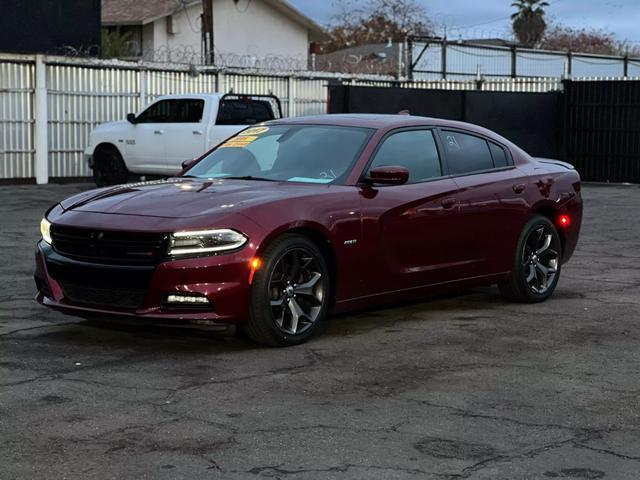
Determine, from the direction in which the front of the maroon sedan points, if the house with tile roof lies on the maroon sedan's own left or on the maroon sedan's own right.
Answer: on the maroon sedan's own right

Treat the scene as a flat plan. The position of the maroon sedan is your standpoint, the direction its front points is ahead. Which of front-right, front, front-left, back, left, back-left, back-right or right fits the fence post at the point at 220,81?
back-right

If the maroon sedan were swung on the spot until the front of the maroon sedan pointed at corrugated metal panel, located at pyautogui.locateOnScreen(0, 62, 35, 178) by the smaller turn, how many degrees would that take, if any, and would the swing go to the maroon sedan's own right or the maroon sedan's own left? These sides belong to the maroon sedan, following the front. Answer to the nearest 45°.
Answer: approximately 135° to the maroon sedan's own right

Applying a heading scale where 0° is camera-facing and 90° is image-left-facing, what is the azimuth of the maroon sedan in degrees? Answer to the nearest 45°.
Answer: approximately 45°

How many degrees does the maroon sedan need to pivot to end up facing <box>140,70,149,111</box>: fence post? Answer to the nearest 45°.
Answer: approximately 135° to its right

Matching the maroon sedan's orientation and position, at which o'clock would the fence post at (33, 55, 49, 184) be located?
The fence post is roughly at 4 o'clock from the maroon sedan.

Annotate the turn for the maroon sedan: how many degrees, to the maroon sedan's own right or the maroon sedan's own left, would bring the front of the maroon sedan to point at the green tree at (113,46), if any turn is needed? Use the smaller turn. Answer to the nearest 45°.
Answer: approximately 135° to the maroon sedan's own right

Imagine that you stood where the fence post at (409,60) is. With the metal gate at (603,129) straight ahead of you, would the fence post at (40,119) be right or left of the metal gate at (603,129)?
right

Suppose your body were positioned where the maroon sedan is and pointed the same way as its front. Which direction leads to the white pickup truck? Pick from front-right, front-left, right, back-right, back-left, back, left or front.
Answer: back-right

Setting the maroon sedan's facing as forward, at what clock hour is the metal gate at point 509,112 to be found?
The metal gate is roughly at 5 o'clock from the maroon sedan.
